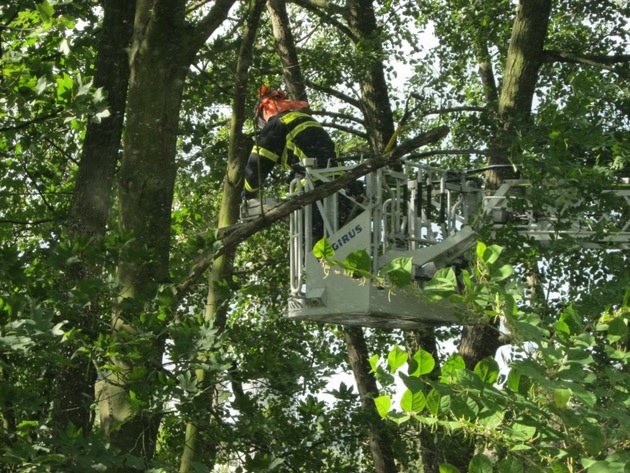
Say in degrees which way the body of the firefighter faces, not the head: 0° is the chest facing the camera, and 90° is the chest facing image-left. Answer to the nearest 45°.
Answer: approximately 90°

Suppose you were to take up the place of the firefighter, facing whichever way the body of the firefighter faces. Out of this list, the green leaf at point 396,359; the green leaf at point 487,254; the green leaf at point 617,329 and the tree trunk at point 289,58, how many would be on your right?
1

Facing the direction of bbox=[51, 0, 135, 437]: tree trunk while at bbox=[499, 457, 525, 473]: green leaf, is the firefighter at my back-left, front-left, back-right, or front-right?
front-right
